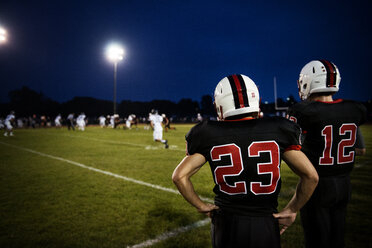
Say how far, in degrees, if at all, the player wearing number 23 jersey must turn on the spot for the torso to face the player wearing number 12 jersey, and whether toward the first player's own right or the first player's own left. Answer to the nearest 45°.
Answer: approximately 45° to the first player's own right

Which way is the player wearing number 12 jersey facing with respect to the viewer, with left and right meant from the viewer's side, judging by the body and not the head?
facing away from the viewer and to the left of the viewer

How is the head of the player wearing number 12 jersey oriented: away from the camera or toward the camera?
away from the camera

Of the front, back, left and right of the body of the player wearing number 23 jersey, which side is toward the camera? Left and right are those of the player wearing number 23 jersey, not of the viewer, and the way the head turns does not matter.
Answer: back

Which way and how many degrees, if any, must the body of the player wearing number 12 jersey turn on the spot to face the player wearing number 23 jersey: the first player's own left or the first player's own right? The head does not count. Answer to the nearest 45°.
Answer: approximately 90° to the first player's own left
